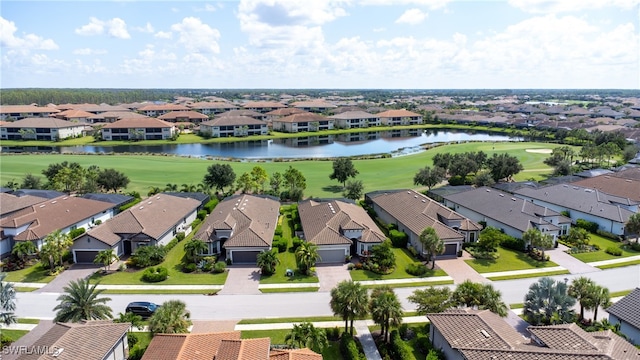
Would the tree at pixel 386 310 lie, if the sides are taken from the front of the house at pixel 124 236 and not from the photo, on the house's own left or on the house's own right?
on the house's own left

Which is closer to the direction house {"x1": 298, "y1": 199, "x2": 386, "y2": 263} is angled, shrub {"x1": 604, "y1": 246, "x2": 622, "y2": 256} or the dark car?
the dark car

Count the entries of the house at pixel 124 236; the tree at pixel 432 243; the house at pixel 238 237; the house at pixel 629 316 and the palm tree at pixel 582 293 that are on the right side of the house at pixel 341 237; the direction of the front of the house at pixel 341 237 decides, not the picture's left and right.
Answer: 2

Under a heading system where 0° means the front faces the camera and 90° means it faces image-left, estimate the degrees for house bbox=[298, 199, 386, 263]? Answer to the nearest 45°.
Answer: approximately 0°

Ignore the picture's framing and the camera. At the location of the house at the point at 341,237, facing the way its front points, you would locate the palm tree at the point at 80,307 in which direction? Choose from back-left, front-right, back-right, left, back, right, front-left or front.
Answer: front-right

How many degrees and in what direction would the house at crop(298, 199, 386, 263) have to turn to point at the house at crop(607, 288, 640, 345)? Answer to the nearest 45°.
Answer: approximately 45° to its left

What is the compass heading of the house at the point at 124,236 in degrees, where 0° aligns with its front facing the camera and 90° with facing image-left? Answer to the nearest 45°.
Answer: approximately 45°

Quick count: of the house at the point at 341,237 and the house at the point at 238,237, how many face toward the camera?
2

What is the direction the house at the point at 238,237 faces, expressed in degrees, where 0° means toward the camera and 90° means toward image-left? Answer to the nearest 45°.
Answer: approximately 0°

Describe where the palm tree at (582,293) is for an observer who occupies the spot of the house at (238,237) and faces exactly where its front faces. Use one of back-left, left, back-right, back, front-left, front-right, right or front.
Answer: front-left

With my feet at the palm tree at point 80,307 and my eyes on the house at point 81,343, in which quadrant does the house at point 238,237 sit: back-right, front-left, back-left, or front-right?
back-left

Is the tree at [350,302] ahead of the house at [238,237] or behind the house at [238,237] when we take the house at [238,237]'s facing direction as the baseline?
ahead

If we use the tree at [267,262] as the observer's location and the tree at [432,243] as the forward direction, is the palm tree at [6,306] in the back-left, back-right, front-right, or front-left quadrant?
back-right

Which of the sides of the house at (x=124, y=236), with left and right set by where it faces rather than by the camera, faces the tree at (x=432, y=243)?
left
